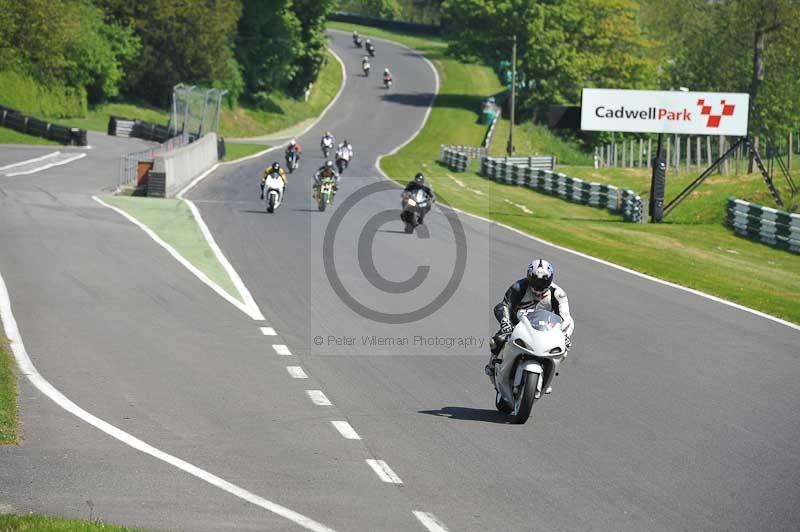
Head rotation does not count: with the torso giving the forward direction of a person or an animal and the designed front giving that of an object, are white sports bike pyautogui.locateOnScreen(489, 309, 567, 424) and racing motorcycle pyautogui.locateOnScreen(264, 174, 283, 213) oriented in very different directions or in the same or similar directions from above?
same or similar directions

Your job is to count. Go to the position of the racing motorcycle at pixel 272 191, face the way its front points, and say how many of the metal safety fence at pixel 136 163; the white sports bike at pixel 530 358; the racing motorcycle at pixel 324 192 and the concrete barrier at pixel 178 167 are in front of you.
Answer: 1

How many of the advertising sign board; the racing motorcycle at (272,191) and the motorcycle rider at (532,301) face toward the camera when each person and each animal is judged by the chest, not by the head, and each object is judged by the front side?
3

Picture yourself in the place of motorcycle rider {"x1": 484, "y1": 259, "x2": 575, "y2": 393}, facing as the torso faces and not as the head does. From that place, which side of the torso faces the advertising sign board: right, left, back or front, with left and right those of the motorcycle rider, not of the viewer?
back

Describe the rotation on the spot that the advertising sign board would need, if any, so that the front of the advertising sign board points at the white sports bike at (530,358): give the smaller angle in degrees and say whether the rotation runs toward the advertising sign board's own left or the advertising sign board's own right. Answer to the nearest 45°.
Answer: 0° — it already faces it

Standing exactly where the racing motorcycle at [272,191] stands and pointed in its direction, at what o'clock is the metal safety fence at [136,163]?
The metal safety fence is roughly at 5 o'clock from the racing motorcycle.

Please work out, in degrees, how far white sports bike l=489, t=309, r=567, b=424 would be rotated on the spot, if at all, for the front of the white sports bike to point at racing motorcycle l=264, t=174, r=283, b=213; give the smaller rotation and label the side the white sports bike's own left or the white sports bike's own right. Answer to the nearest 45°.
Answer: approximately 180°

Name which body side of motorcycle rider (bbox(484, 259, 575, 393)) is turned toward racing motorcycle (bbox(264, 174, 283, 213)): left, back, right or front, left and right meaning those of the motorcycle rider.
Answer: back

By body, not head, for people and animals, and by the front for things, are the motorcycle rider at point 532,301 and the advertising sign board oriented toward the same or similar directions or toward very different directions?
same or similar directions

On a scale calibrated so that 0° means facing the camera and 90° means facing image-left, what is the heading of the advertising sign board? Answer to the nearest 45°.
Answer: approximately 0°

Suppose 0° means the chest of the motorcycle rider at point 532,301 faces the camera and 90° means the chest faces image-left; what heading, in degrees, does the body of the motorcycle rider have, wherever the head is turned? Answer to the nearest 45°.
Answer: approximately 0°

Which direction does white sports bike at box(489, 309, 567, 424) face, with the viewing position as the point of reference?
facing the viewer

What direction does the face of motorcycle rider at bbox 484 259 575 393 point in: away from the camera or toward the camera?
toward the camera
